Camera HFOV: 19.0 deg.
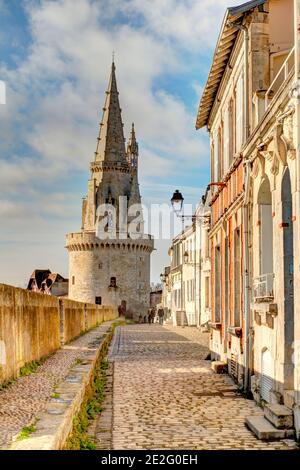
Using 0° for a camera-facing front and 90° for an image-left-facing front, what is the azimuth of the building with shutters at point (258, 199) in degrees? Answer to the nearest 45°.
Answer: approximately 90°

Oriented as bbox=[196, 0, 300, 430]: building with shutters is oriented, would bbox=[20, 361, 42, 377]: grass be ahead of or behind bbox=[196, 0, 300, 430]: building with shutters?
ahead

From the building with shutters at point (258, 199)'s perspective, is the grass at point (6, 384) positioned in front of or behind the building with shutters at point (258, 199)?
in front

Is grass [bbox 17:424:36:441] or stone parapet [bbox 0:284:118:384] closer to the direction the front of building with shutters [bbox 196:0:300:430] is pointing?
the stone parapet

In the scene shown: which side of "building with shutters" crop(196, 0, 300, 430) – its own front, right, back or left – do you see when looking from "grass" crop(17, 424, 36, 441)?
front
